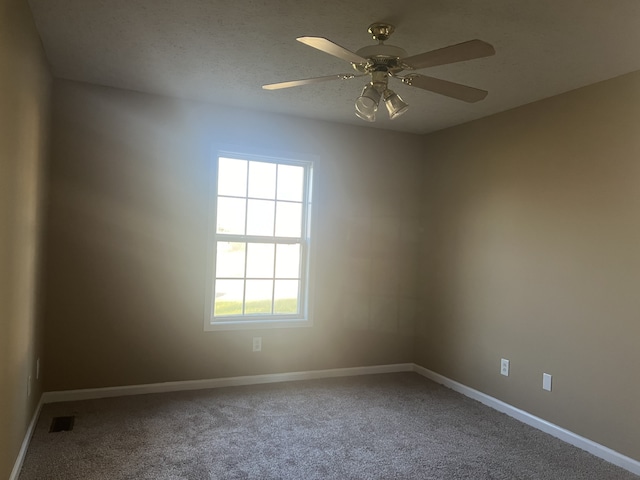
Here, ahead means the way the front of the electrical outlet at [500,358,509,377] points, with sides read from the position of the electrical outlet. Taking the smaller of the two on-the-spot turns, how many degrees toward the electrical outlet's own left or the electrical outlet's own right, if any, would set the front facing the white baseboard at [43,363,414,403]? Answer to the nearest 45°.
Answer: approximately 45° to the electrical outlet's own right

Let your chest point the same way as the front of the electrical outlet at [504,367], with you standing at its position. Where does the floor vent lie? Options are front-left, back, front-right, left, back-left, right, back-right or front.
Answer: front

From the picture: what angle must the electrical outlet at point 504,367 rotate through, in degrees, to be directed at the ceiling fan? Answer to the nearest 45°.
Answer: approximately 45° to its left

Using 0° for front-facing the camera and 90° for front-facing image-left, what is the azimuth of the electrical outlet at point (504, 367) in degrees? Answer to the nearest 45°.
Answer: approximately 45°

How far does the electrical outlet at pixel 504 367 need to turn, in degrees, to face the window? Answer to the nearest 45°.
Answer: approximately 45° to its right

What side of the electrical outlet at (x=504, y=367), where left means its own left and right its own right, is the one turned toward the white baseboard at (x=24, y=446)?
front

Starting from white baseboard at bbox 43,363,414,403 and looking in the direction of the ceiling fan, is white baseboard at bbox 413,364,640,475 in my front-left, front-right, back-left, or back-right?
front-left
